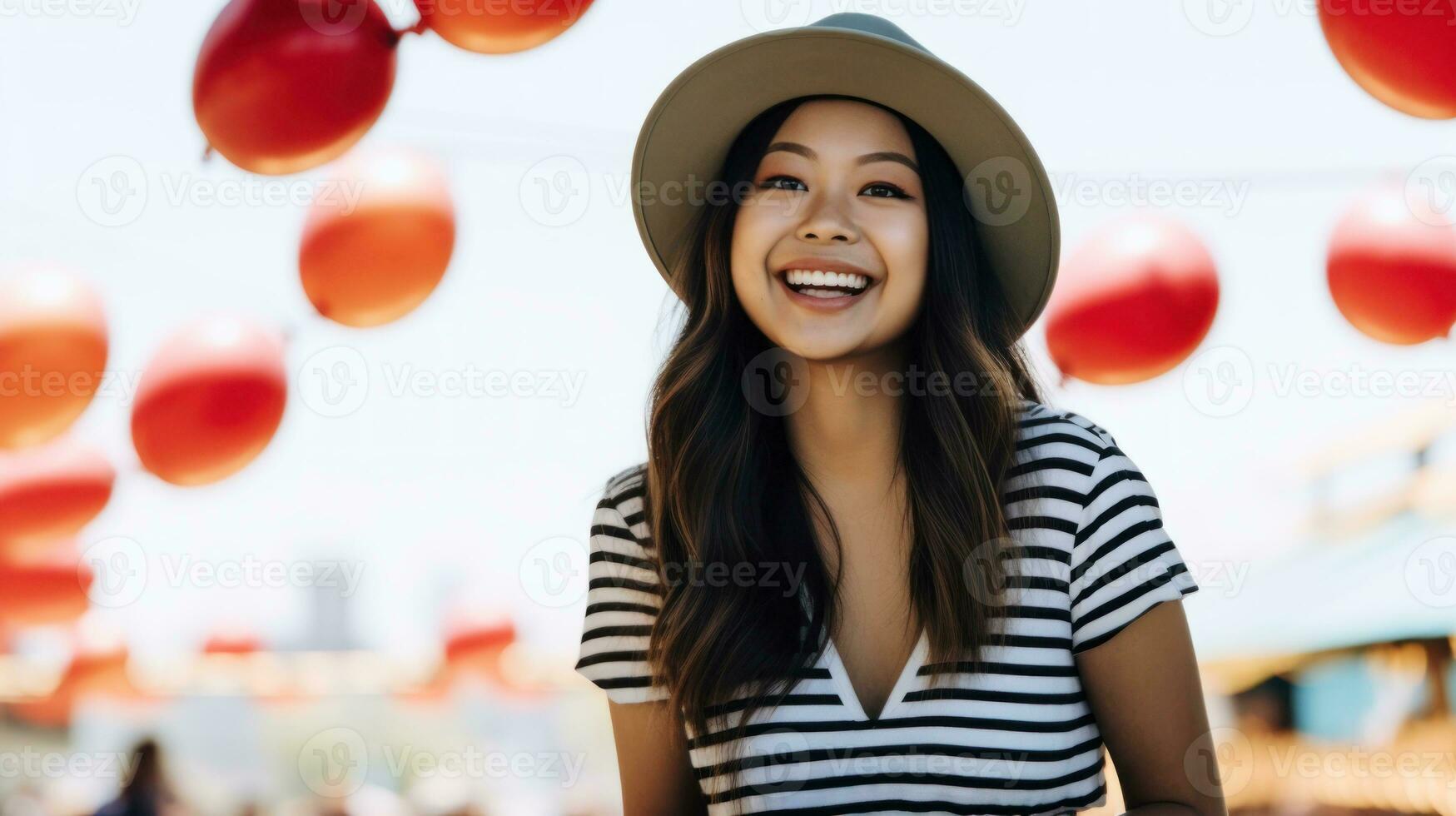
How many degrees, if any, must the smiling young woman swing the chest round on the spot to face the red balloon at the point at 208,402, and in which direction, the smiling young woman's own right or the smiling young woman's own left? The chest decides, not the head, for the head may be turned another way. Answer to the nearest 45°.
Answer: approximately 135° to the smiling young woman's own right

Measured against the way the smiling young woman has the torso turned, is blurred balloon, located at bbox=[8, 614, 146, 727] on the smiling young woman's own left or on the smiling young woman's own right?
on the smiling young woman's own right

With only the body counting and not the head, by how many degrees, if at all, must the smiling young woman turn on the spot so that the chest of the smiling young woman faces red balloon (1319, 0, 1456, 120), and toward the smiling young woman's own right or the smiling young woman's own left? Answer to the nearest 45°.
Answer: approximately 135° to the smiling young woman's own left

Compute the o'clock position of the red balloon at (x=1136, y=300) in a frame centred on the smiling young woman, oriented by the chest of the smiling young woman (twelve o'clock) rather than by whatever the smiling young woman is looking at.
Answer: The red balloon is roughly at 7 o'clock from the smiling young woman.

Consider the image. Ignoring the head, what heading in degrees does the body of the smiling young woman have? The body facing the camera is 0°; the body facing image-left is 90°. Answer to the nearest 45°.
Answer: approximately 0°

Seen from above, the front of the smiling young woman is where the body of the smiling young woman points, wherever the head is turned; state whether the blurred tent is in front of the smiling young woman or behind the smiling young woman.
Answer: behind

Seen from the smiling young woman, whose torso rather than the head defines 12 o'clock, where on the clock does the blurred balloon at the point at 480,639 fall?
The blurred balloon is roughly at 5 o'clock from the smiling young woman.

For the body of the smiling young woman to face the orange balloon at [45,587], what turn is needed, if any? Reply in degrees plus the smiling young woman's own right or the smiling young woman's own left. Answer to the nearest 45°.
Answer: approximately 135° to the smiling young woman's own right
